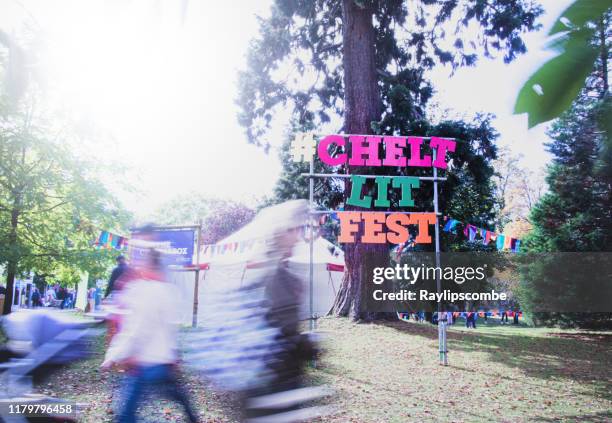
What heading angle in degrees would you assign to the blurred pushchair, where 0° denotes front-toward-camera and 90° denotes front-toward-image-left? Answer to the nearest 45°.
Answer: approximately 90°

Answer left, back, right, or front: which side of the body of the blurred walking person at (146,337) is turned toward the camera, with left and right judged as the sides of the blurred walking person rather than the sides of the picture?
left
